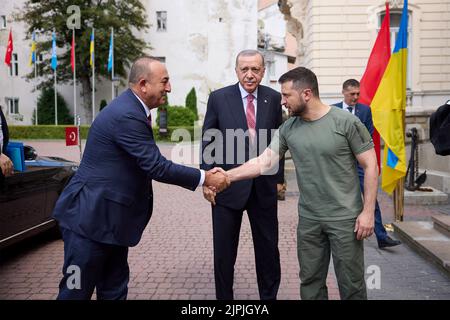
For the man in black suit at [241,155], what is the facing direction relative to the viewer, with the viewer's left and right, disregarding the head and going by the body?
facing the viewer

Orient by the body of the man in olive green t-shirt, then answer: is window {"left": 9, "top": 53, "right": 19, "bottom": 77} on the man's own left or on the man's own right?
on the man's own right

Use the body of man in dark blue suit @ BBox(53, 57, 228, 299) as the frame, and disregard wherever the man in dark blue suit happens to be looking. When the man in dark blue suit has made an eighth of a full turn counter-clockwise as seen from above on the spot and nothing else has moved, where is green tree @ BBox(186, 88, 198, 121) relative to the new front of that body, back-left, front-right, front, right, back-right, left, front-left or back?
front-left

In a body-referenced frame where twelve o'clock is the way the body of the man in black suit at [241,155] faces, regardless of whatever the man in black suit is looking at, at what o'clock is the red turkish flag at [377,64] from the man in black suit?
The red turkish flag is roughly at 7 o'clock from the man in black suit.

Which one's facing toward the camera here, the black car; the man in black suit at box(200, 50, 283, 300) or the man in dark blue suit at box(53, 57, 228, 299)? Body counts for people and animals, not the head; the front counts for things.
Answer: the man in black suit

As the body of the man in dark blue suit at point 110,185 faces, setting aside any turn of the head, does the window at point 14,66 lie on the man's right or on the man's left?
on the man's left

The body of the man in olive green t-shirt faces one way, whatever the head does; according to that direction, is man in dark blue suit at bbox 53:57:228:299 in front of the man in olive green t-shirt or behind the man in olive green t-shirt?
in front

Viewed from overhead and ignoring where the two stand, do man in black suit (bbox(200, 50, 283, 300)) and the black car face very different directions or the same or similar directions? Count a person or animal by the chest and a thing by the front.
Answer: very different directions

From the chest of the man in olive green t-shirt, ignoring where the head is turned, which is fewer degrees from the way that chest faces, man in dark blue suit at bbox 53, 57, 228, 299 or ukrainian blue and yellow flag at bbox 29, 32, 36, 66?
the man in dark blue suit

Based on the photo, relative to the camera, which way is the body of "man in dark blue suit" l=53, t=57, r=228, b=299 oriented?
to the viewer's right

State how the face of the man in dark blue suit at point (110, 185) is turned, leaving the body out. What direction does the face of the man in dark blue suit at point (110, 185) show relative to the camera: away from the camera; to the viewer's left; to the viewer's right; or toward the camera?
to the viewer's right

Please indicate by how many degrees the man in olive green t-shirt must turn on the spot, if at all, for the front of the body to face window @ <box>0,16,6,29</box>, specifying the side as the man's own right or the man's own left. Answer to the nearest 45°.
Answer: approximately 90° to the man's own right

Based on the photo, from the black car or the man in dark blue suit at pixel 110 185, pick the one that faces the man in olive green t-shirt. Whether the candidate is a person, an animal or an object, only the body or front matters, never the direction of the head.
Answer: the man in dark blue suit

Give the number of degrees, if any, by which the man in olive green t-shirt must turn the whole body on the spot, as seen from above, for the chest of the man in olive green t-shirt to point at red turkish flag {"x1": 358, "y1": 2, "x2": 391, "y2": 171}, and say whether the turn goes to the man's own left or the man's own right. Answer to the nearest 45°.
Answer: approximately 135° to the man's own right

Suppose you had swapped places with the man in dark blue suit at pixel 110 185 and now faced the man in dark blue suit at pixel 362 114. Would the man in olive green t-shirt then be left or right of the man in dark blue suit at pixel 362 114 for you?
right

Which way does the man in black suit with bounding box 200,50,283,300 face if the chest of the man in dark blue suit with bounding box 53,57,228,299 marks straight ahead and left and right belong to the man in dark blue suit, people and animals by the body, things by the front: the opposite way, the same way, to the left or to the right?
to the right
